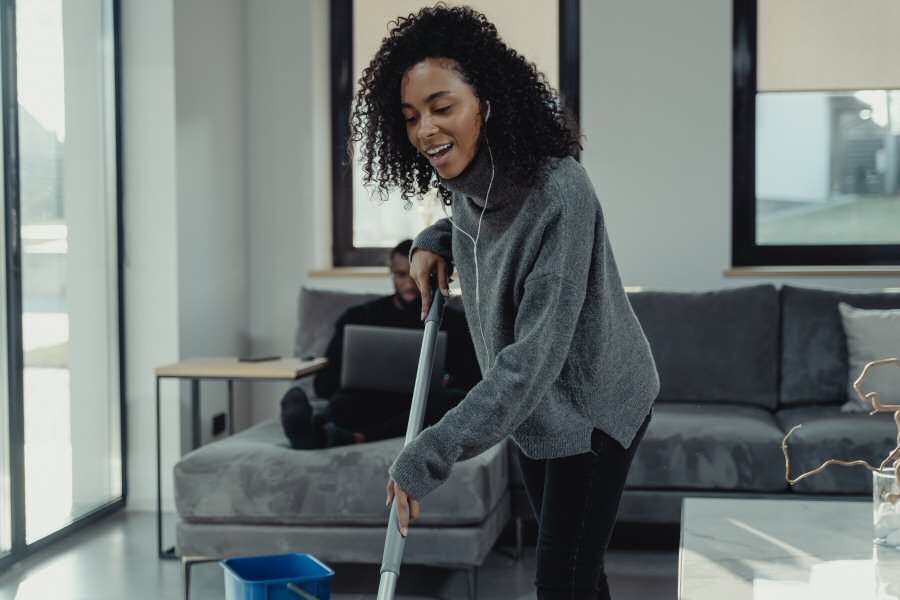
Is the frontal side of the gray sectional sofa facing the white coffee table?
yes

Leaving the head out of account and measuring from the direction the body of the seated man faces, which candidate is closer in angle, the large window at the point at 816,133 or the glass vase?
the glass vase

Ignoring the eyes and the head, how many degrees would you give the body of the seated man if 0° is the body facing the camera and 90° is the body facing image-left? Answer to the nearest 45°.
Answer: approximately 0°

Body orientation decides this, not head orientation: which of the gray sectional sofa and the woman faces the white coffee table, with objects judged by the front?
the gray sectional sofa

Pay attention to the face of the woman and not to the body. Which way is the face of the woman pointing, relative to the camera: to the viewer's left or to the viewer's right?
to the viewer's left

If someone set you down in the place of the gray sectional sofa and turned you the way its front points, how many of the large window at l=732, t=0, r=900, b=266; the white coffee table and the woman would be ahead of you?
2

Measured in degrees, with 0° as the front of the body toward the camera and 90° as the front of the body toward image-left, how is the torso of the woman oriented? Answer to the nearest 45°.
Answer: approximately 45°
